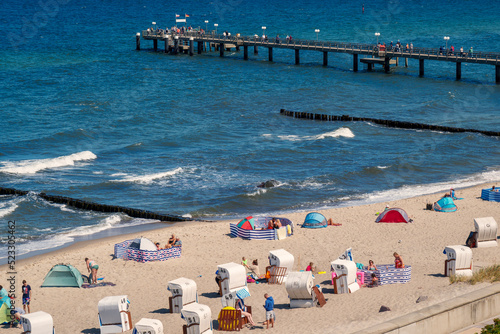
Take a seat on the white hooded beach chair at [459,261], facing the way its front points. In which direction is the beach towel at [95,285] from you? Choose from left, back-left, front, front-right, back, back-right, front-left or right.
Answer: front-left

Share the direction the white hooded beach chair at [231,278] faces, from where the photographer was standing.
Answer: facing away from the viewer and to the left of the viewer

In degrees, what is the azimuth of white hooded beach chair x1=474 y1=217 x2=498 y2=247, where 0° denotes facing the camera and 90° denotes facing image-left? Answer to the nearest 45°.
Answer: approximately 135°

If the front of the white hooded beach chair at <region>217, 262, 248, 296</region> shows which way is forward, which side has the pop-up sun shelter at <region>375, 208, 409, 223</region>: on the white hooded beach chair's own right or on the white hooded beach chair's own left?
on the white hooded beach chair's own right

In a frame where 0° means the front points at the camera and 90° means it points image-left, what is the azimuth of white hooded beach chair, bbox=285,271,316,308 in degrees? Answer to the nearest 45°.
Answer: approximately 225°

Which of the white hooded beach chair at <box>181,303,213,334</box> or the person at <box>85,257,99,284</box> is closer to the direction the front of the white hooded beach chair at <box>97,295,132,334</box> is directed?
the person

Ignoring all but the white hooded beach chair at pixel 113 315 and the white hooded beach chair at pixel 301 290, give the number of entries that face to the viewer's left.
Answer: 0

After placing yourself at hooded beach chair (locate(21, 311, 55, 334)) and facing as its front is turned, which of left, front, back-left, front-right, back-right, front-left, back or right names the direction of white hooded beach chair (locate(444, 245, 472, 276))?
back-right
